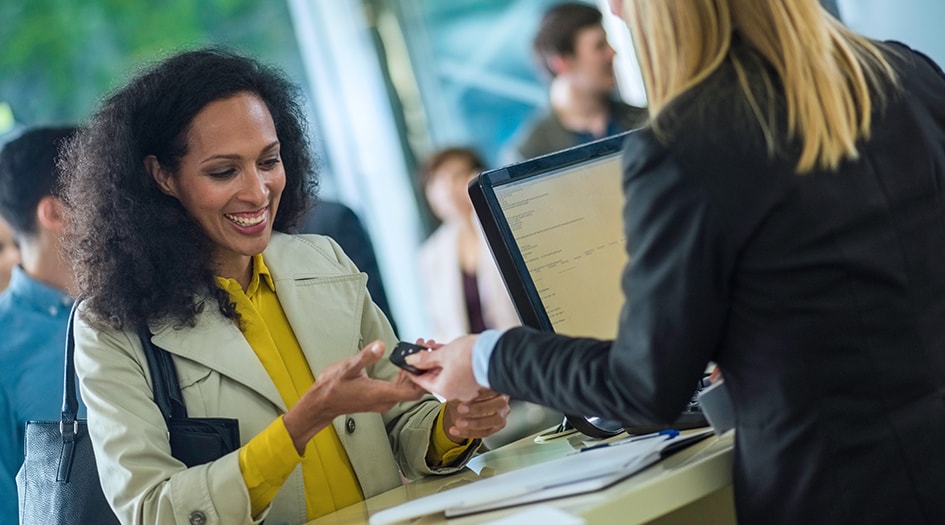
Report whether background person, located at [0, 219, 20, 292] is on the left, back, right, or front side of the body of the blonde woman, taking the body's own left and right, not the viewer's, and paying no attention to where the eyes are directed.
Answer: front

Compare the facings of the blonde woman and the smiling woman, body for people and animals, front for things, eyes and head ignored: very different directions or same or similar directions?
very different directions

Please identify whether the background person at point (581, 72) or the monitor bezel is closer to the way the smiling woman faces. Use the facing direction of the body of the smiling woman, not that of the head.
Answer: the monitor bezel

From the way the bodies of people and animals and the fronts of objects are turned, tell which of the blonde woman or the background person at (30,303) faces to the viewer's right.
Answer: the background person

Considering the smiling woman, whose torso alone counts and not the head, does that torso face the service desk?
yes

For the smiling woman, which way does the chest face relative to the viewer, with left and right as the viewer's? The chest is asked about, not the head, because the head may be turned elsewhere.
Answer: facing the viewer and to the right of the viewer

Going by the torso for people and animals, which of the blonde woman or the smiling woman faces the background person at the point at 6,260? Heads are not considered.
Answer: the blonde woman

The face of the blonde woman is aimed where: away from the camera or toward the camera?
away from the camera

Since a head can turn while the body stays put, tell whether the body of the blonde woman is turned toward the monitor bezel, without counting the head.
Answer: yes

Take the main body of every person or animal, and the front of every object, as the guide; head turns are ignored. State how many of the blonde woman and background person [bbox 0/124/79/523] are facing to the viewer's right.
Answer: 1

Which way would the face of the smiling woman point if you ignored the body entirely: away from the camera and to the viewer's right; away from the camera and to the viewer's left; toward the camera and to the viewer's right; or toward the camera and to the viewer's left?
toward the camera and to the viewer's right

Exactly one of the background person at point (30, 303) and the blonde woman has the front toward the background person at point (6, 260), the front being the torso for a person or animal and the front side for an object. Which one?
the blonde woman

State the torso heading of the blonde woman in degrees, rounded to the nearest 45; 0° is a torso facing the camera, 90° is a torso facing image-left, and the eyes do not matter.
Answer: approximately 135°

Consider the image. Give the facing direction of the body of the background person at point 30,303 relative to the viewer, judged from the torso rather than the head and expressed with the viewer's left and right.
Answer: facing to the right of the viewer
